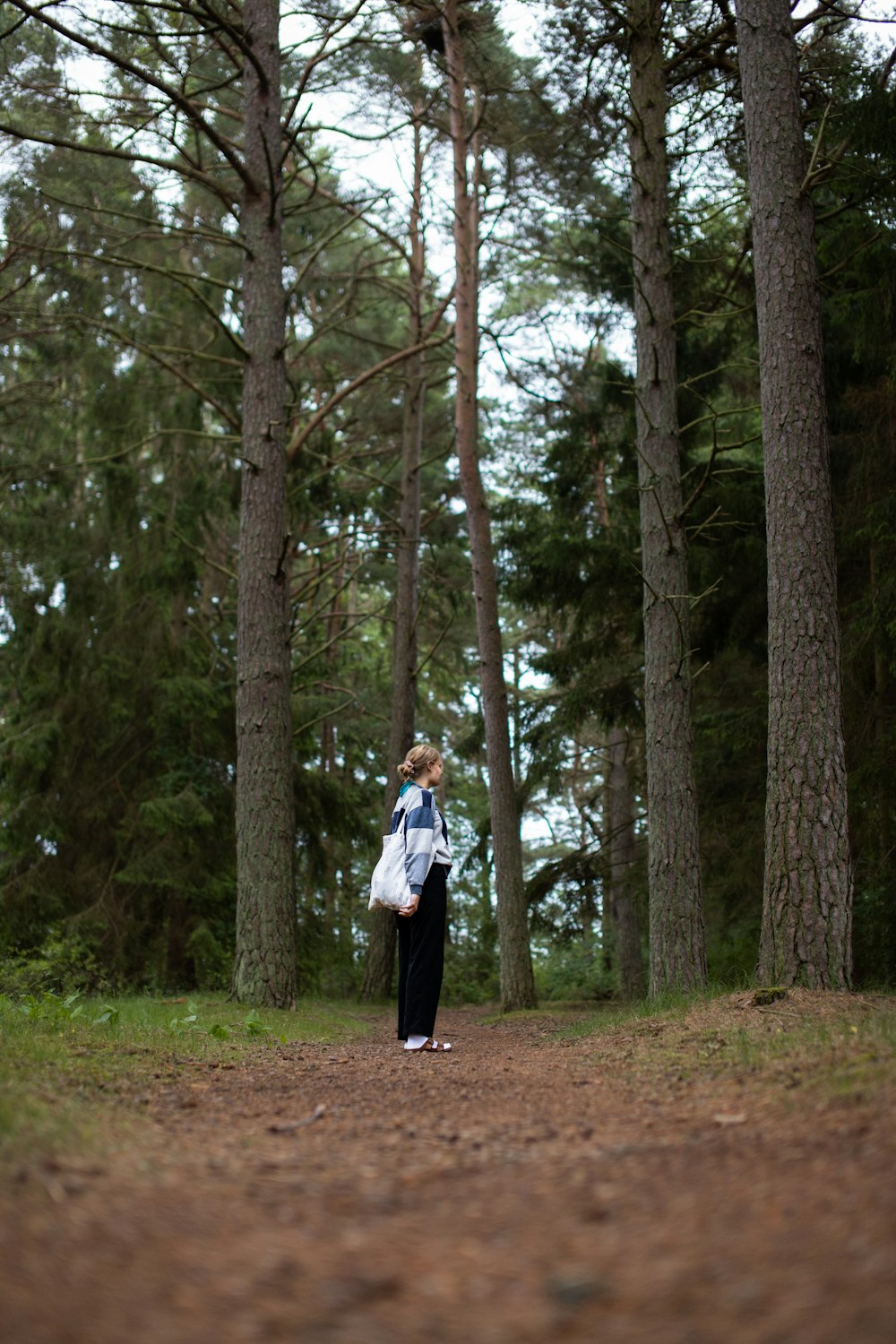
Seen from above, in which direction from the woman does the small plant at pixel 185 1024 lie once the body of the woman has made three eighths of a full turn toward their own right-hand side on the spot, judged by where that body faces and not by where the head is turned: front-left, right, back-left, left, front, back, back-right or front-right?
front-right

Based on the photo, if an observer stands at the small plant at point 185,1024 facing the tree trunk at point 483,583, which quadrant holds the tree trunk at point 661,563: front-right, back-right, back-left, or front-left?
front-right

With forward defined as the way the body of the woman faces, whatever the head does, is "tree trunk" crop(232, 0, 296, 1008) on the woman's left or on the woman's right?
on the woman's left

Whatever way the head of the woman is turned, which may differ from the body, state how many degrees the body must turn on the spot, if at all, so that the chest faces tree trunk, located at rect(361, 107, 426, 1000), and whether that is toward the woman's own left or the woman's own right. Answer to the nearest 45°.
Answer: approximately 90° to the woman's own left

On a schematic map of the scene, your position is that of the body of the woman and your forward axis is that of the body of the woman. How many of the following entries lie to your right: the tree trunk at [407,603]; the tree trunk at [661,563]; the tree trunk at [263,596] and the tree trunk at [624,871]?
0

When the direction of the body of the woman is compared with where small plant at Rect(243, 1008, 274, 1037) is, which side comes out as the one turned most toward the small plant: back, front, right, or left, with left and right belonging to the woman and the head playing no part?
back

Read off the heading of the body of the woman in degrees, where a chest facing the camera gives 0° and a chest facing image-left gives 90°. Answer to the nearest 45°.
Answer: approximately 270°

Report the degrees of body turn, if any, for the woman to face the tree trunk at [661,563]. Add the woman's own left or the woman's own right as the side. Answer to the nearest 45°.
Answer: approximately 45° to the woman's own left

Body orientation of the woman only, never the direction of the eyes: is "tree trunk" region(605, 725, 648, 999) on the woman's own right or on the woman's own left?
on the woman's own left

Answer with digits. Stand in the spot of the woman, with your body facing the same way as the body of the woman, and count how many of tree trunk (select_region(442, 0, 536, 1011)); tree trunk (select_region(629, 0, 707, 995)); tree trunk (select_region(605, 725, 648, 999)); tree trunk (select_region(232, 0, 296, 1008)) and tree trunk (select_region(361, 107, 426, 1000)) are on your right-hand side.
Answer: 0

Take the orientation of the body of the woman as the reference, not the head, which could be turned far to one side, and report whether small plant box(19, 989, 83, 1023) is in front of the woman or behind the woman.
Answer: behind

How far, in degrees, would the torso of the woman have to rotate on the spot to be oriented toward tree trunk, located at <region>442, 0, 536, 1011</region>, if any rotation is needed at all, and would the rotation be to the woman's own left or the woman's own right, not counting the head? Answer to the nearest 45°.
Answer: approximately 90° to the woman's own left

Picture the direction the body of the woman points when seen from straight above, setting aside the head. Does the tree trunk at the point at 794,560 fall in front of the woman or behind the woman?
in front

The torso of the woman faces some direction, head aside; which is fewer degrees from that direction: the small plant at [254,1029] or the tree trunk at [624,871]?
the tree trunk
